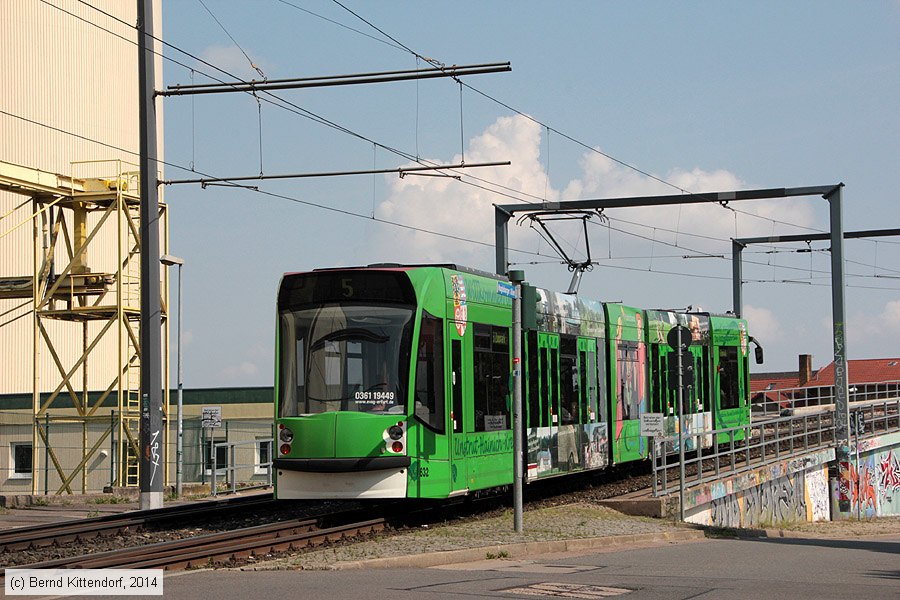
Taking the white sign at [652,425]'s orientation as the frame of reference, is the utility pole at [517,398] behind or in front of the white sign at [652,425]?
in front

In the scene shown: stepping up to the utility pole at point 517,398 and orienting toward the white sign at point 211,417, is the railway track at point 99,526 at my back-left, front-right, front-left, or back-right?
front-left

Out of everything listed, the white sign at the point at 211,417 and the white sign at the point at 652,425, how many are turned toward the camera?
2

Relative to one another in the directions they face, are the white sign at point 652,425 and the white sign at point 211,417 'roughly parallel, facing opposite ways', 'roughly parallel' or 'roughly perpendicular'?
roughly parallel

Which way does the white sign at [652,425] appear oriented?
toward the camera

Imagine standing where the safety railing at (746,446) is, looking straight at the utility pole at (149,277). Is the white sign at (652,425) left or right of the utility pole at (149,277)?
left

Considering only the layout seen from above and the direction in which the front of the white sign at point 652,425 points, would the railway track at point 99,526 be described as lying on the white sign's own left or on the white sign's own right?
on the white sign's own right

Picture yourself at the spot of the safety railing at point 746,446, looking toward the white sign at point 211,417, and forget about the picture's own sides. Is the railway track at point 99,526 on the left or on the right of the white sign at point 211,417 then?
left

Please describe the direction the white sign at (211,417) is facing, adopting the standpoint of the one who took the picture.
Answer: facing the viewer
